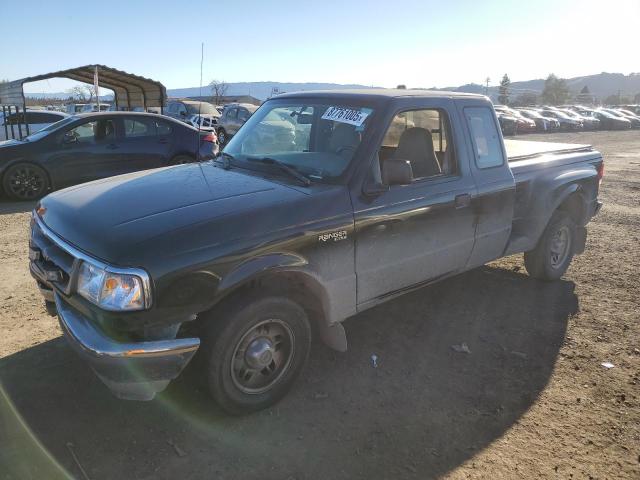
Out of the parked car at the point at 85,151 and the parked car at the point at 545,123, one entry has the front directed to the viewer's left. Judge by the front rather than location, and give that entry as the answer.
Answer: the parked car at the point at 85,151

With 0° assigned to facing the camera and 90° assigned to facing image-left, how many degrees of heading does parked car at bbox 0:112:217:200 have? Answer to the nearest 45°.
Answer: approximately 90°

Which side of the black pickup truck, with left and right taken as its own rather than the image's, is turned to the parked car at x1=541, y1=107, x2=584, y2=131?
back

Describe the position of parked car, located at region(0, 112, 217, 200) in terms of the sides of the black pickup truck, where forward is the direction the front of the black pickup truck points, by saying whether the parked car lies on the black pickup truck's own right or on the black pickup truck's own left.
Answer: on the black pickup truck's own right
